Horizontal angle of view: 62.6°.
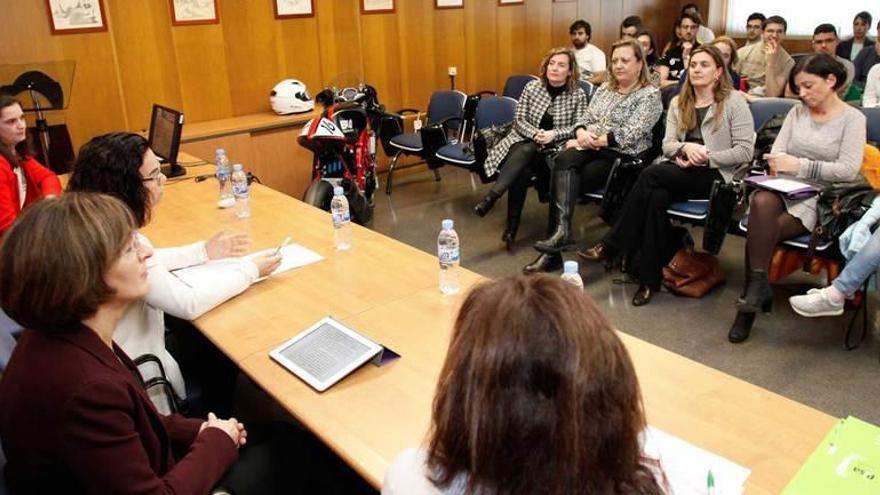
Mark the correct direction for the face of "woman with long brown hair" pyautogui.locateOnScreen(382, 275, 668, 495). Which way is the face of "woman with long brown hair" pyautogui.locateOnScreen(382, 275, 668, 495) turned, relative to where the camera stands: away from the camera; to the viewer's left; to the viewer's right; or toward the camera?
away from the camera

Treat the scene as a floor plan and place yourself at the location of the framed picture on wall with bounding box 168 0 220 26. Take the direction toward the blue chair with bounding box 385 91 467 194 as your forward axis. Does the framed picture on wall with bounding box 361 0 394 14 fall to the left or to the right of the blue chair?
left

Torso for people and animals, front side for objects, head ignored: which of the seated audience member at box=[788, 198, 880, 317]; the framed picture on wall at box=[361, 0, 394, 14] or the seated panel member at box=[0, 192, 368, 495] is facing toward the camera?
the framed picture on wall

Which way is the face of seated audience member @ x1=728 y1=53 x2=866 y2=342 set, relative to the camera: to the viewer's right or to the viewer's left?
to the viewer's left

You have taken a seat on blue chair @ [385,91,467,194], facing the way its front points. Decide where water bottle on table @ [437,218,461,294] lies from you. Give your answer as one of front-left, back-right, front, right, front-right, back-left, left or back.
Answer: front-left

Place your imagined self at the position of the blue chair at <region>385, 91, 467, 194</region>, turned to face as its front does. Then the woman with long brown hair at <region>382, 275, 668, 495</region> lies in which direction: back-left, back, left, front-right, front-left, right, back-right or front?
front-left

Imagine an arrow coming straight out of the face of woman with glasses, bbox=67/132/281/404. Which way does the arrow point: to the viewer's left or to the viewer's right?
to the viewer's right

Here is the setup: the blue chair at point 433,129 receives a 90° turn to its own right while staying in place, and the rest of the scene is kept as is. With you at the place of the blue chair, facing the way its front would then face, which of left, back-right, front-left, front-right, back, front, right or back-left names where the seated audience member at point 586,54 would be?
right

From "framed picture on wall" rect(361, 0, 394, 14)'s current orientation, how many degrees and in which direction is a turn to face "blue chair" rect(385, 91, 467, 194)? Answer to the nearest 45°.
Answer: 0° — it already faces it

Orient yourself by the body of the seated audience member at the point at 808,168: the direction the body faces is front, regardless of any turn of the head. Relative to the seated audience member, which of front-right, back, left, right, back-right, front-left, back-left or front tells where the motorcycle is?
front-right

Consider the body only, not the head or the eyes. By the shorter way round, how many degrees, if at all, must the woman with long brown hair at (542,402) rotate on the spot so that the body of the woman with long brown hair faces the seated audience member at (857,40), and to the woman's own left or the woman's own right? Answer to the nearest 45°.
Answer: approximately 45° to the woman's own right

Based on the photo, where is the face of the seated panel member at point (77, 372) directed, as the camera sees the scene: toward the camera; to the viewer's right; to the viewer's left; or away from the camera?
to the viewer's right
